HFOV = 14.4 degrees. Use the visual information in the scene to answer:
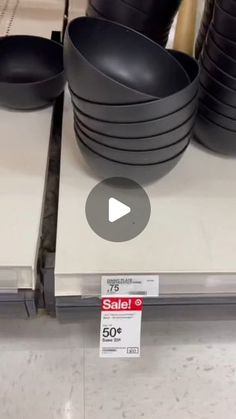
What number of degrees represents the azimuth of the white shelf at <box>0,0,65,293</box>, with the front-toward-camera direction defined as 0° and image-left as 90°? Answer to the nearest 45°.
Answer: approximately 0°

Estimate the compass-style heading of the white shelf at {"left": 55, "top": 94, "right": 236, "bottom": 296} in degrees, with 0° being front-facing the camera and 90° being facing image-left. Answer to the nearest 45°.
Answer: approximately 0°
